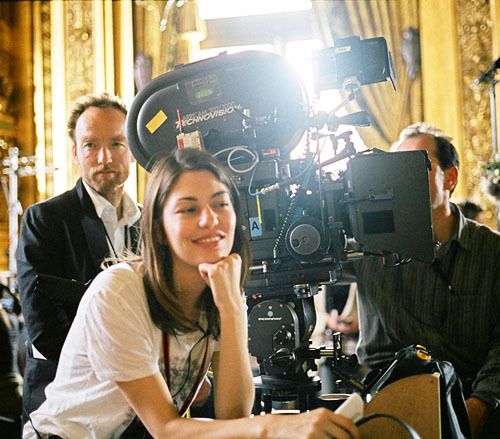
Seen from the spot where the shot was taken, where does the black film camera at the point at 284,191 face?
facing to the right of the viewer

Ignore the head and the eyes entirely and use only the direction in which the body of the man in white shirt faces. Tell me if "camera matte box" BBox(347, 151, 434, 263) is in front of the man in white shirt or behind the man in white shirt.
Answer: in front

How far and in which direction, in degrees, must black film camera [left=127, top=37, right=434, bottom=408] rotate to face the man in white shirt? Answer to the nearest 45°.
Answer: approximately 135° to its left

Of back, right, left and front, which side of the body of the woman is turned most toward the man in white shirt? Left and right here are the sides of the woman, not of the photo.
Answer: back

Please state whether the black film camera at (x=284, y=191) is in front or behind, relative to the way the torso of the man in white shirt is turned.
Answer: in front

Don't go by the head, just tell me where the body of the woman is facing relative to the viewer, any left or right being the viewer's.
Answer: facing the viewer and to the right of the viewer

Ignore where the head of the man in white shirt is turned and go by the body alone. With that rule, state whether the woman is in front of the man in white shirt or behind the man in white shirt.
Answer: in front
